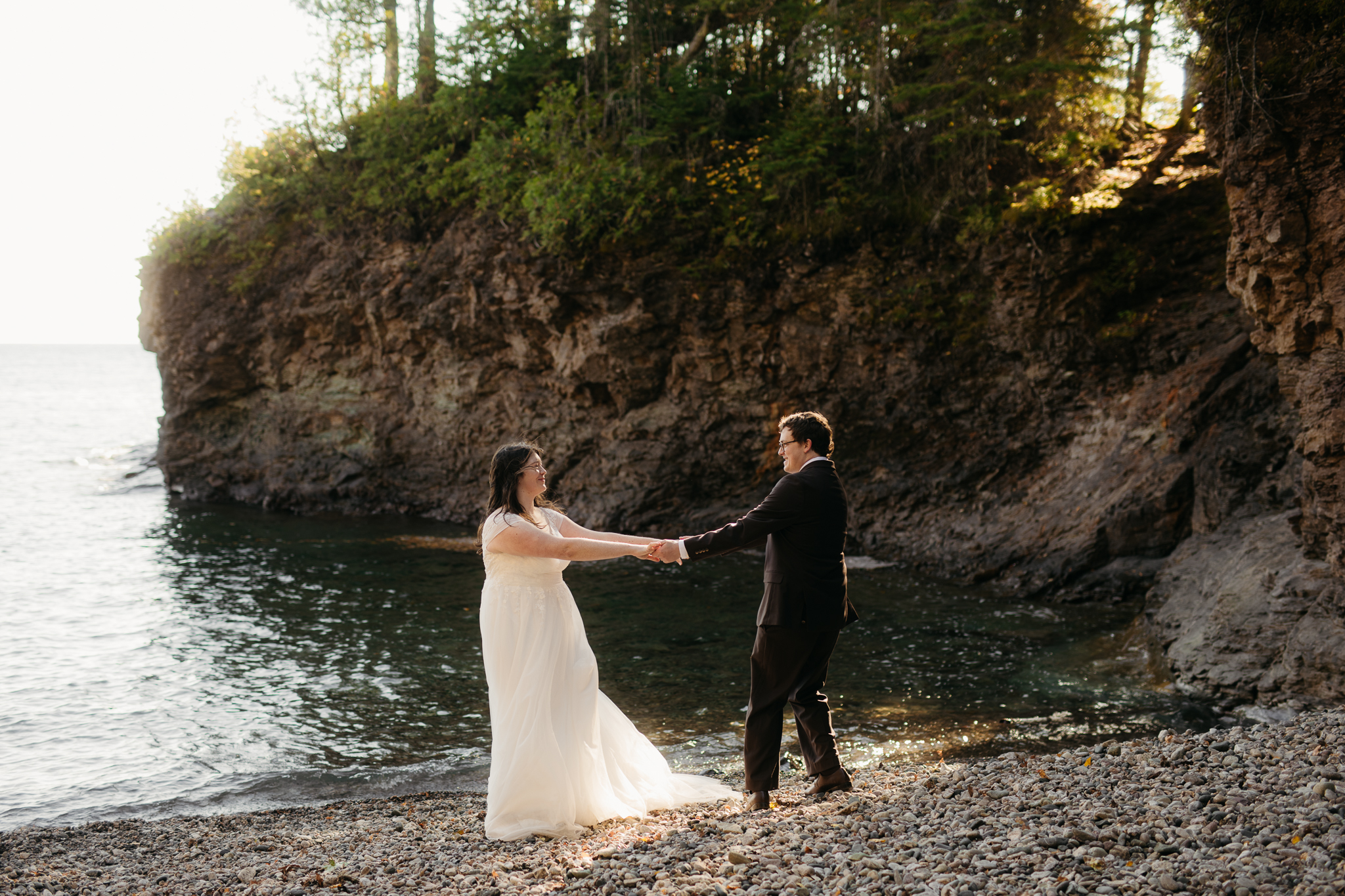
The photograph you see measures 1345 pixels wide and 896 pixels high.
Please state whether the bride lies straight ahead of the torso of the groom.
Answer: yes

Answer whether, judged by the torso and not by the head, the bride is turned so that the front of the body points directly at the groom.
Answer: yes

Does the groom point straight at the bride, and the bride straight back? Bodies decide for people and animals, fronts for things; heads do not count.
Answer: yes

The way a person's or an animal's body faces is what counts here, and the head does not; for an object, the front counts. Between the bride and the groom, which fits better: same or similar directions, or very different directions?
very different directions

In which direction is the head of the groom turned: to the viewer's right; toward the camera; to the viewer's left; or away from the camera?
to the viewer's left

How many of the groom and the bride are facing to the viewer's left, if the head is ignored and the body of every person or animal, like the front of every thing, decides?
1

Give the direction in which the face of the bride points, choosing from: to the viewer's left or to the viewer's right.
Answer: to the viewer's right

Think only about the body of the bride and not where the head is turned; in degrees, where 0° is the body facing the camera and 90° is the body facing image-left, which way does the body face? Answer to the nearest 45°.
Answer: approximately 270°

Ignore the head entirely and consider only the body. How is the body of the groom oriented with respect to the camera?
to the viewer's left
